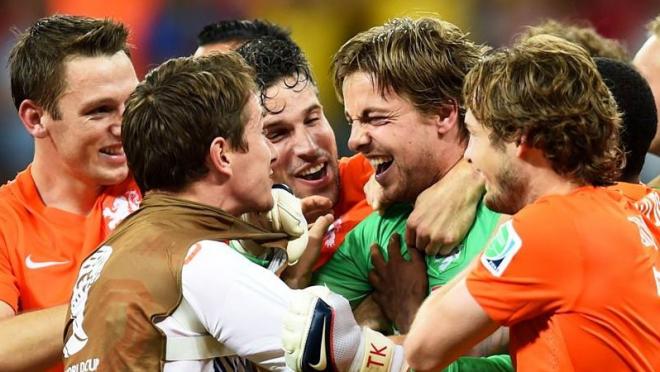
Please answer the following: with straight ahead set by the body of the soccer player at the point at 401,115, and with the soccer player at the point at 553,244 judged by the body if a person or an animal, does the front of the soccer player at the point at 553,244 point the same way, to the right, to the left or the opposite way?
to the right

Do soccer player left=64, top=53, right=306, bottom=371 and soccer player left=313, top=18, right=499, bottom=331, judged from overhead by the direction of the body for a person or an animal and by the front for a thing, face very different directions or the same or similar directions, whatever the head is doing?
very different directions

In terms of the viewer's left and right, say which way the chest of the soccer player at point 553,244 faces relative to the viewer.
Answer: facing away from the viewer and to the left of the viewer

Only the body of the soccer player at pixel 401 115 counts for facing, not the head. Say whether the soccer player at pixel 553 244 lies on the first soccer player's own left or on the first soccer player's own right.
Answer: on the first soccer player's own left

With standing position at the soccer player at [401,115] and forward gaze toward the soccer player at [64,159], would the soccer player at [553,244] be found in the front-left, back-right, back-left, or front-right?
back-left

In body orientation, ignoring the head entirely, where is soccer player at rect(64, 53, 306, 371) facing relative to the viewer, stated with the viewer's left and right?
facing away from the viewer and to the right of the viewer

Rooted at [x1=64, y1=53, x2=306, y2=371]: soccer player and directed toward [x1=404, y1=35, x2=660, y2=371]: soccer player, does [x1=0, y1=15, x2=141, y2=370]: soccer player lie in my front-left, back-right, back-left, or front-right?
back-left

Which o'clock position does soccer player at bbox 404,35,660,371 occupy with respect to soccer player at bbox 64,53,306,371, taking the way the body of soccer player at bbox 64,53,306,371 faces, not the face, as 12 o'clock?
soccer player at bbox 404,35,660,371 is roughly at 2 o'clock from soccer player at bbox 64,53,306,371.

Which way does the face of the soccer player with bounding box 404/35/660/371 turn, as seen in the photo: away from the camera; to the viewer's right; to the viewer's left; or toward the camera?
to the viewer's left
